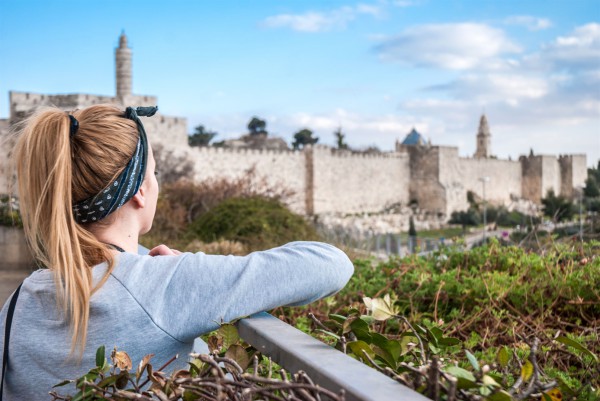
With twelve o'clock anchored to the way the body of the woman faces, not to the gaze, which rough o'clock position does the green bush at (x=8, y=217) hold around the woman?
The green bush is roughly at 10 o'clock from the woman.

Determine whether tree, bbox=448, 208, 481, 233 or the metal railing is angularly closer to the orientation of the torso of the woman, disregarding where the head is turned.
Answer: the tree

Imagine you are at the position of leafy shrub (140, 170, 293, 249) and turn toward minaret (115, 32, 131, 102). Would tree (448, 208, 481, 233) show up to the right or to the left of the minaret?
right

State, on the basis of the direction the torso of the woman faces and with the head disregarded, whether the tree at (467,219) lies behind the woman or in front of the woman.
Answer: in front

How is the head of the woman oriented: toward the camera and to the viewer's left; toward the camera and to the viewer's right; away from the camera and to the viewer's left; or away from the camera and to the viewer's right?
away from the camera and to the viewer's right

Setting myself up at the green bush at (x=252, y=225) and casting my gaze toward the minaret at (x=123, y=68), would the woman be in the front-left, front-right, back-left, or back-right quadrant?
back-left

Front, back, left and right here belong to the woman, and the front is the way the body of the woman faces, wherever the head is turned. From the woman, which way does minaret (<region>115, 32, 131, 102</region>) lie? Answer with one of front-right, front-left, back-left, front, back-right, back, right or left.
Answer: front-left

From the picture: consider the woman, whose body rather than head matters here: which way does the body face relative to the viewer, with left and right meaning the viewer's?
facing away from the viewer and to the right of the viewer
